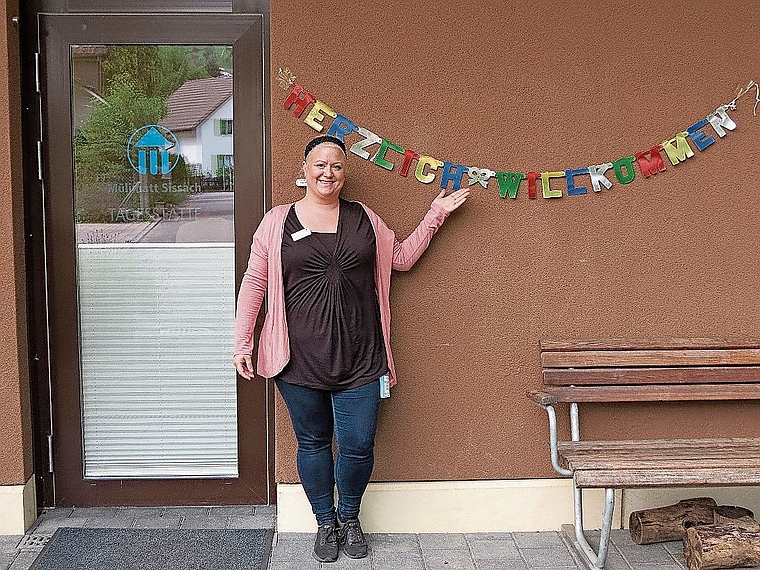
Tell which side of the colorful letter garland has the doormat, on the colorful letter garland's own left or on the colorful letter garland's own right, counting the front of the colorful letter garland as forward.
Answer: on the colorful letter garland's own right

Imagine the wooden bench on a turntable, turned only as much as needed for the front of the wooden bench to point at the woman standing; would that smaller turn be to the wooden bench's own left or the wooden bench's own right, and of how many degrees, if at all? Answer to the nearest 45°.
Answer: approximately 45° to the wooden bench's own right

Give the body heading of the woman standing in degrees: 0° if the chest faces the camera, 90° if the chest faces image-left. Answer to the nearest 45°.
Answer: approximately 0°

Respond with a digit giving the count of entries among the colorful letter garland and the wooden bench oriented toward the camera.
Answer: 2

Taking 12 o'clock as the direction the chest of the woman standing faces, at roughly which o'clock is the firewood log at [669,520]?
The firewood log is roughly at 9 o'clock from the woman standing.
